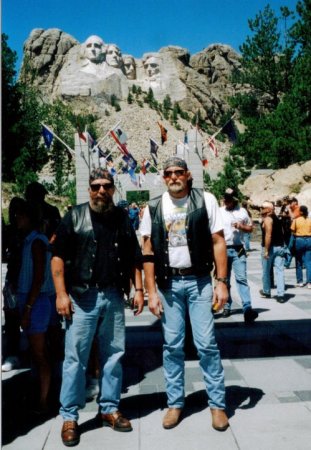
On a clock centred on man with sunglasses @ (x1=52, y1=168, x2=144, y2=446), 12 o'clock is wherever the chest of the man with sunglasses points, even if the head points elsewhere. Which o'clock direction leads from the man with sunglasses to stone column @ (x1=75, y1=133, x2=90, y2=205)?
The stone column is roughly at 6 o'clock from the man with sunglasses.

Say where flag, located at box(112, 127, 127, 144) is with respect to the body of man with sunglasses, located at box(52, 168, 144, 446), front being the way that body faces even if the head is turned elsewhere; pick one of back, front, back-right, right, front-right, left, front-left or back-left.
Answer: back

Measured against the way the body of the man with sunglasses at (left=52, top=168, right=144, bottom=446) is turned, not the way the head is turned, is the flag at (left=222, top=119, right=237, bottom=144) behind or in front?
behind

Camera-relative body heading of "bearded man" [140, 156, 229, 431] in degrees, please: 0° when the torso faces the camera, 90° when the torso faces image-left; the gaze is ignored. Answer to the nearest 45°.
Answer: approximately 0°

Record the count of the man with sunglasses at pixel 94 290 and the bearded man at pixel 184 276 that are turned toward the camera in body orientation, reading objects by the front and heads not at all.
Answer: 2

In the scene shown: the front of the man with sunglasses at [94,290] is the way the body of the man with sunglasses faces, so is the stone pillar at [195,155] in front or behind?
behind

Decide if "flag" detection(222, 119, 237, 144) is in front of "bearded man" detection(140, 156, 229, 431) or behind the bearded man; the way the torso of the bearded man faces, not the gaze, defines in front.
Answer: behind

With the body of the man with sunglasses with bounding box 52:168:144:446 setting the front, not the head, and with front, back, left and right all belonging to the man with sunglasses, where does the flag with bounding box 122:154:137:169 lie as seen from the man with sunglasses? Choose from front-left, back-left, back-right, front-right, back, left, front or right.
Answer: back

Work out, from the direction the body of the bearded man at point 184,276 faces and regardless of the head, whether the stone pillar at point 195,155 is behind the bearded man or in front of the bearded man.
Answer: behind
